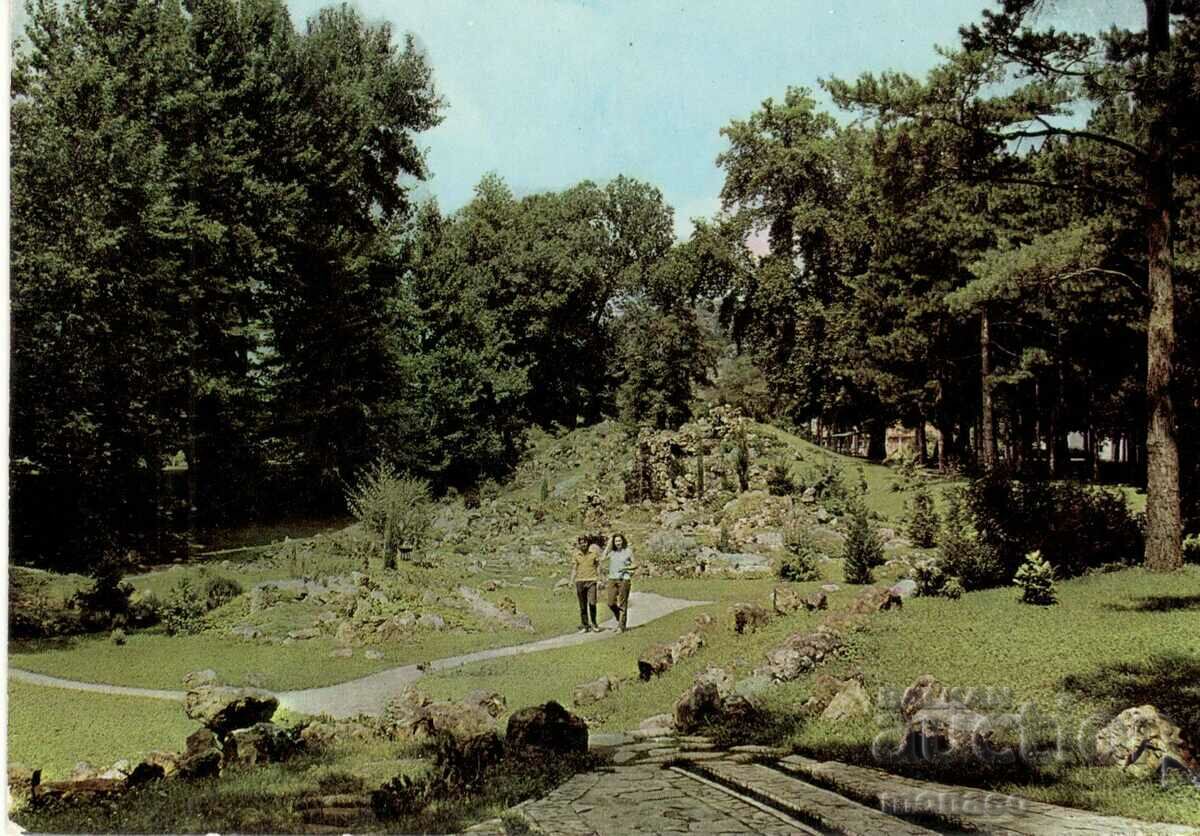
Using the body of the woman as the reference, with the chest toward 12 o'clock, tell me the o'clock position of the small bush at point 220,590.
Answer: The small bush is roughly at 3 o'clock from the woman.

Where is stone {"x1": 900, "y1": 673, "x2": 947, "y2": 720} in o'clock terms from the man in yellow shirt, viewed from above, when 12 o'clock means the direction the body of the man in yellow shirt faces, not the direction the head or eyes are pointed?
The stone is roughly at 10 o'clock from the man in yellow shirt.

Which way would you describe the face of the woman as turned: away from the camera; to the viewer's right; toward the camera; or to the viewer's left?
toward the camera

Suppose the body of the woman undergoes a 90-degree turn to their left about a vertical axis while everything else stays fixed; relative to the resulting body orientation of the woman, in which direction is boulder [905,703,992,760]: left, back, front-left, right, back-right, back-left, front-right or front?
front-right

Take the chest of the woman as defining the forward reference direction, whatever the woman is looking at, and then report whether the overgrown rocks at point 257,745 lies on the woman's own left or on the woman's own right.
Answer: on the woman's own right

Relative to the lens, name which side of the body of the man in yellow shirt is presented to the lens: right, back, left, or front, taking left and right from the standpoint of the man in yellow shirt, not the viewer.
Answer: front

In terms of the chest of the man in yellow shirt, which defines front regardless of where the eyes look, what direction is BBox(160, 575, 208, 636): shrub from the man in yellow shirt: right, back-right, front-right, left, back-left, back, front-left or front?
right

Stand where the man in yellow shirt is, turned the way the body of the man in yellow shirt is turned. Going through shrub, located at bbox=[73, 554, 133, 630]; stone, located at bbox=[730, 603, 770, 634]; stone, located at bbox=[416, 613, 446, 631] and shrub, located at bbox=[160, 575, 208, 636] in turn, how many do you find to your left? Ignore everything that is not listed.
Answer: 1

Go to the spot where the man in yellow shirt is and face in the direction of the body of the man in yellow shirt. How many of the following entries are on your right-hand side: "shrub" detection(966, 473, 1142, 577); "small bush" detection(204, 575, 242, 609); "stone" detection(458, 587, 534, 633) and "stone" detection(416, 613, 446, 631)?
3

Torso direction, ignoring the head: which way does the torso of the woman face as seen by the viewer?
toward the camera

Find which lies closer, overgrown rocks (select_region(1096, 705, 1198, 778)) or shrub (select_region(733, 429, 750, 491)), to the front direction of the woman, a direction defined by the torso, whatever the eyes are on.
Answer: the overgrown rocks

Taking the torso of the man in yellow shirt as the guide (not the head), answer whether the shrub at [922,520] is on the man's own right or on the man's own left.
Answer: on the man's own left

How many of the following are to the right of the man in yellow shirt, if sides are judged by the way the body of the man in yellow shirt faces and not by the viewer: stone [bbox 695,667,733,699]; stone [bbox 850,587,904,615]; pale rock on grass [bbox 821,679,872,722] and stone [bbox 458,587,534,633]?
1

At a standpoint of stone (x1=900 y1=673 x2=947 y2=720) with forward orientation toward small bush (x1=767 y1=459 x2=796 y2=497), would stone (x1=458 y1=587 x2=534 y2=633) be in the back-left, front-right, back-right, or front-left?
front-left
